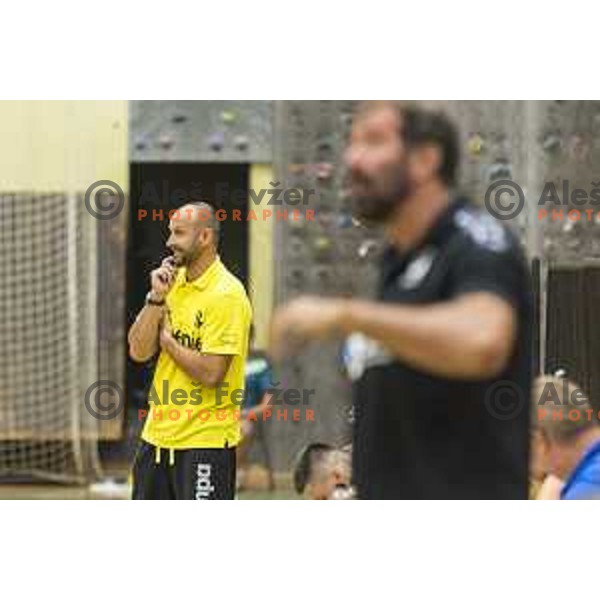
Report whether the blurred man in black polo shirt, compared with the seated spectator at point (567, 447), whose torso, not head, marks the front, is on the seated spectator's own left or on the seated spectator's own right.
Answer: on the seated spectator's own left

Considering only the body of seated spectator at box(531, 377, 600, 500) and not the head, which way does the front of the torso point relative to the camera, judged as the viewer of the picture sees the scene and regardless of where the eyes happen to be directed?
to the viewer's left

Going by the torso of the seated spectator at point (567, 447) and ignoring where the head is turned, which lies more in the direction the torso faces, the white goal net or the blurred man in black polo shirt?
the white goal net

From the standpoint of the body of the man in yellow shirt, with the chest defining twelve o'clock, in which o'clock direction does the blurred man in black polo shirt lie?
The blurred man in black polo shirt is roughly at 10 o'clock from the man in yellow shirt.

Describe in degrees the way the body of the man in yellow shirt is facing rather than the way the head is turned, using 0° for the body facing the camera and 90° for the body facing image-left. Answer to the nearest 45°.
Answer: approximately 45°

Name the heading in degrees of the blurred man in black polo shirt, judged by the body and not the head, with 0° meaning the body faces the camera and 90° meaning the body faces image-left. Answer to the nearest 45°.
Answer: approximately 45°
